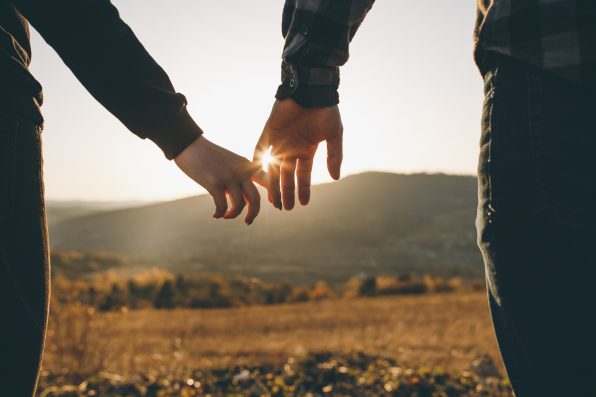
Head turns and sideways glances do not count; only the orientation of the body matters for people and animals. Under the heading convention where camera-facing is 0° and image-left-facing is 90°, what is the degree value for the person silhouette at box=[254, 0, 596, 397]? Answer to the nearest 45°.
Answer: approximately 180°

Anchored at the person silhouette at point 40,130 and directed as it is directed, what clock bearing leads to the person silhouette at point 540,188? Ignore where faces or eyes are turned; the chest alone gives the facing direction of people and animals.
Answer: the person silhouette at point 540,188 is roughly at 4 o'clock from the person silhouette at point 40,130.

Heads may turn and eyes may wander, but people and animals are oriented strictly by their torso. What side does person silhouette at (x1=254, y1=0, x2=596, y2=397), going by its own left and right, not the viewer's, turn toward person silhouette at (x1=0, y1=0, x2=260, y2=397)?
left

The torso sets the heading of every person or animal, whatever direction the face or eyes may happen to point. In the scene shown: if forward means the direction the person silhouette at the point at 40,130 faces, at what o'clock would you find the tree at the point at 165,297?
The tree is roughly at 12 o'clock from the person silhouette.

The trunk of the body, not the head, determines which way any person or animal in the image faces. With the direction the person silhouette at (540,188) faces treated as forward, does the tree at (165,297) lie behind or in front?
in front

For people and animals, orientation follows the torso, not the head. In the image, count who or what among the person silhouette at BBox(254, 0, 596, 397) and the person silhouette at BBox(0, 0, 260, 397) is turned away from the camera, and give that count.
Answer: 2

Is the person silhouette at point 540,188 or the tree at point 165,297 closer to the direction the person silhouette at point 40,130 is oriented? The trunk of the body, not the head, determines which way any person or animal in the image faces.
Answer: the tree

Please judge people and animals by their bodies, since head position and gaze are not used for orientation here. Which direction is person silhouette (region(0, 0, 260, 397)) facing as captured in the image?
away from the camera

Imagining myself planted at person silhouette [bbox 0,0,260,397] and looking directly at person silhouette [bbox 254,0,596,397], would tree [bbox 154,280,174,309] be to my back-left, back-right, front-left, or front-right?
back-left
